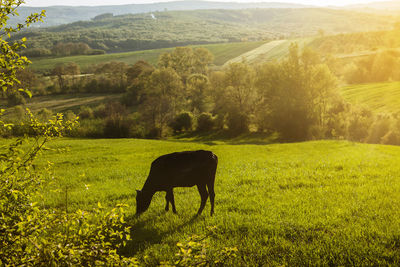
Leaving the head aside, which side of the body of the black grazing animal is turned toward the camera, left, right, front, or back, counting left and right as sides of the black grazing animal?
left
